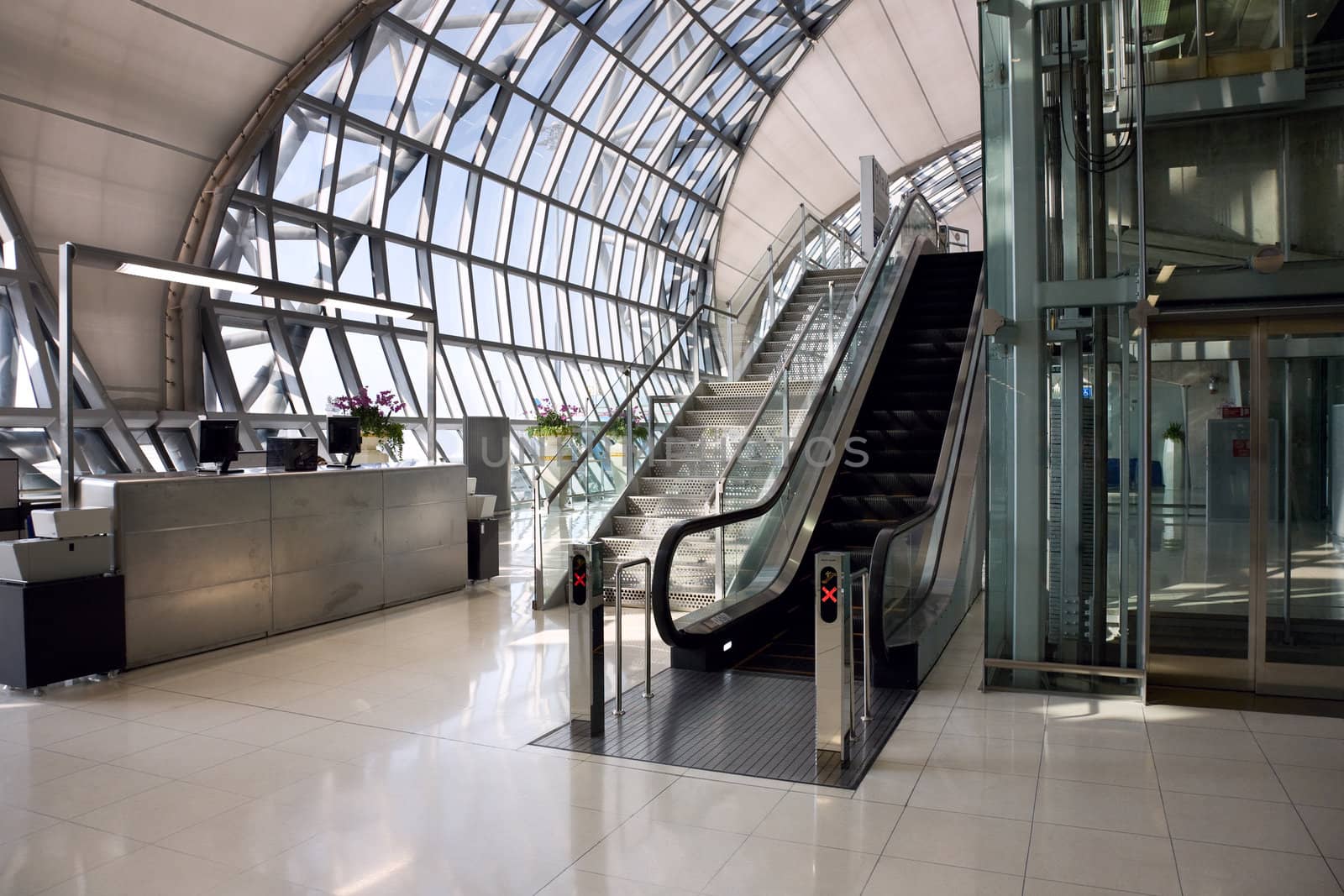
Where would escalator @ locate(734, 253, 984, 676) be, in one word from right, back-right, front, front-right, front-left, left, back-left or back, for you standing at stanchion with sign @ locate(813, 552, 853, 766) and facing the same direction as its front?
back

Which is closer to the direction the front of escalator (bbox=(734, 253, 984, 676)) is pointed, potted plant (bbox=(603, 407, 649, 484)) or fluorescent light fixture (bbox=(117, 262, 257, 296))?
the fluorescent light fixture

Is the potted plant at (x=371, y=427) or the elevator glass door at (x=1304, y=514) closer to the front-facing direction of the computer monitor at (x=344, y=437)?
the potted plant

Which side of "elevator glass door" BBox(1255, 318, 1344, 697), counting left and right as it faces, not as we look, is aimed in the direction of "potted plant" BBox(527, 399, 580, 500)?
right

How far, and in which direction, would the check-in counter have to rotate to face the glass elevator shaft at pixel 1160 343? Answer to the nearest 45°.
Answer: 0° — it already faces it

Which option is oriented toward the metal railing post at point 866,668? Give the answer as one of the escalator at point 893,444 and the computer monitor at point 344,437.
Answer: the escalator

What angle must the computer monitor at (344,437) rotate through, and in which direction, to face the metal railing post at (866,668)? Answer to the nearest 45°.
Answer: approximately 180°

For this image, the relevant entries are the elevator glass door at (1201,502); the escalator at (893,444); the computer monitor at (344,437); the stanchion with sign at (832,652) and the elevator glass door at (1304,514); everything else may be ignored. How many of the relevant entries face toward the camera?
4

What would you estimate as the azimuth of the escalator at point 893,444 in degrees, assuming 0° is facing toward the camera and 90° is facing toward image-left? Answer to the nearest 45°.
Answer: approximately 0°

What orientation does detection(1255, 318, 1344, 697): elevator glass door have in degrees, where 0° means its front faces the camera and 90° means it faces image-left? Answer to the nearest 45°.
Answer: approximately 0°

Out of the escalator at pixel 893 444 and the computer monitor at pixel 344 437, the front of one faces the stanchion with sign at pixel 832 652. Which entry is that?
the escalator

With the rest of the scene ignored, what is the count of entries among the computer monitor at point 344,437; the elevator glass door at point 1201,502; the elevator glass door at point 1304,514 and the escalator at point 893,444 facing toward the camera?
3

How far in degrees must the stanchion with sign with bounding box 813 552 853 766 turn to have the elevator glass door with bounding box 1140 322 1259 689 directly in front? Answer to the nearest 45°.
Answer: approximately 135° to its left
